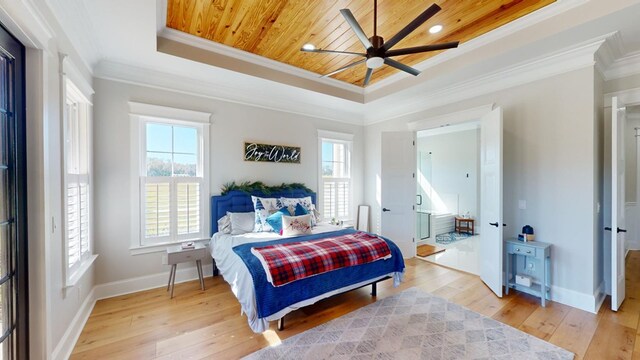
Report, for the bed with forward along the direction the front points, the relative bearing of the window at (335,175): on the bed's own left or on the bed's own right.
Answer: on the bed's own left

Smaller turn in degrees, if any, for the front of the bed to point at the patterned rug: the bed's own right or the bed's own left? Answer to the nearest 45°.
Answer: approximately 45° to the bed's own left

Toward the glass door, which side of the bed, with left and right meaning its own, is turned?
right

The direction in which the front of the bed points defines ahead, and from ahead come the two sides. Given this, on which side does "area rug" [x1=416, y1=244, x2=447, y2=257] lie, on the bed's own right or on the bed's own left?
on the bed's own left

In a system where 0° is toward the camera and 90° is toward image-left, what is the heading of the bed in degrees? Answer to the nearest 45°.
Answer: approximately 315°

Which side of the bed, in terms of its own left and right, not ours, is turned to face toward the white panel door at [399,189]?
left

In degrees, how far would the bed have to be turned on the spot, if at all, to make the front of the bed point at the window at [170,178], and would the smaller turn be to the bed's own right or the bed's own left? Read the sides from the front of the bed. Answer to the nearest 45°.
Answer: approximately 180°
